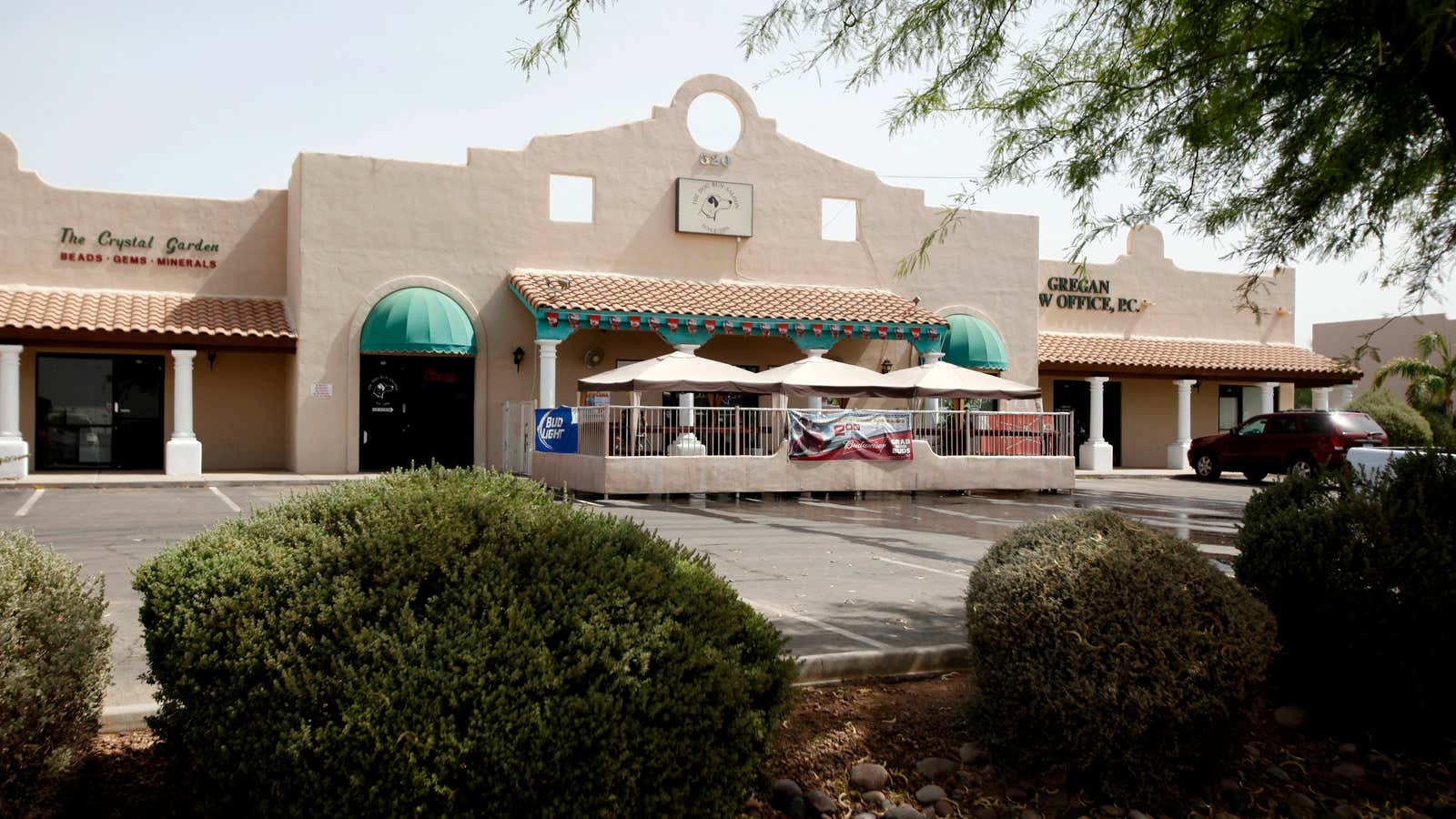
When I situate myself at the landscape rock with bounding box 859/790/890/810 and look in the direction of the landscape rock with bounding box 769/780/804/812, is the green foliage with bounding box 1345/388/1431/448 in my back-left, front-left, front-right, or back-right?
back-right

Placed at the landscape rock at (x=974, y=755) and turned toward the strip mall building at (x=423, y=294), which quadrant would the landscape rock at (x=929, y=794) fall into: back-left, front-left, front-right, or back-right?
back-left

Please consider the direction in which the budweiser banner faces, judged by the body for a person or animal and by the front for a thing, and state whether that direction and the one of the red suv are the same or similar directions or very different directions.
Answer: very different directions

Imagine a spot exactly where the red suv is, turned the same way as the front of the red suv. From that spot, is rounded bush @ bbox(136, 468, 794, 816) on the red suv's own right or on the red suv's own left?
on the red suv's own left

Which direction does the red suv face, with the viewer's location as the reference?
facing away from the viewer and to the left of the viewer

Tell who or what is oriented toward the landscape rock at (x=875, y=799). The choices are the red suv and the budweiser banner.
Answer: the budweiser banner

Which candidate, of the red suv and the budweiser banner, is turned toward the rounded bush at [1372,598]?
the budweiser banner

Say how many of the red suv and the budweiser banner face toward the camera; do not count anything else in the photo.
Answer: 1

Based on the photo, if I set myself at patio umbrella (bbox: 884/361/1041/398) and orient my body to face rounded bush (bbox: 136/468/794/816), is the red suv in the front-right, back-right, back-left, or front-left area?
back-left
